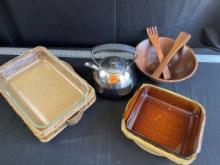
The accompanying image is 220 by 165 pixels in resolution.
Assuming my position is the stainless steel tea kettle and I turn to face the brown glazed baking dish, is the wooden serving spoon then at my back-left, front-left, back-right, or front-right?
front-left

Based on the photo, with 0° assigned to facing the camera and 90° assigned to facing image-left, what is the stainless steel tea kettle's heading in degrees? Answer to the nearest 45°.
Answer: approximately 90°
